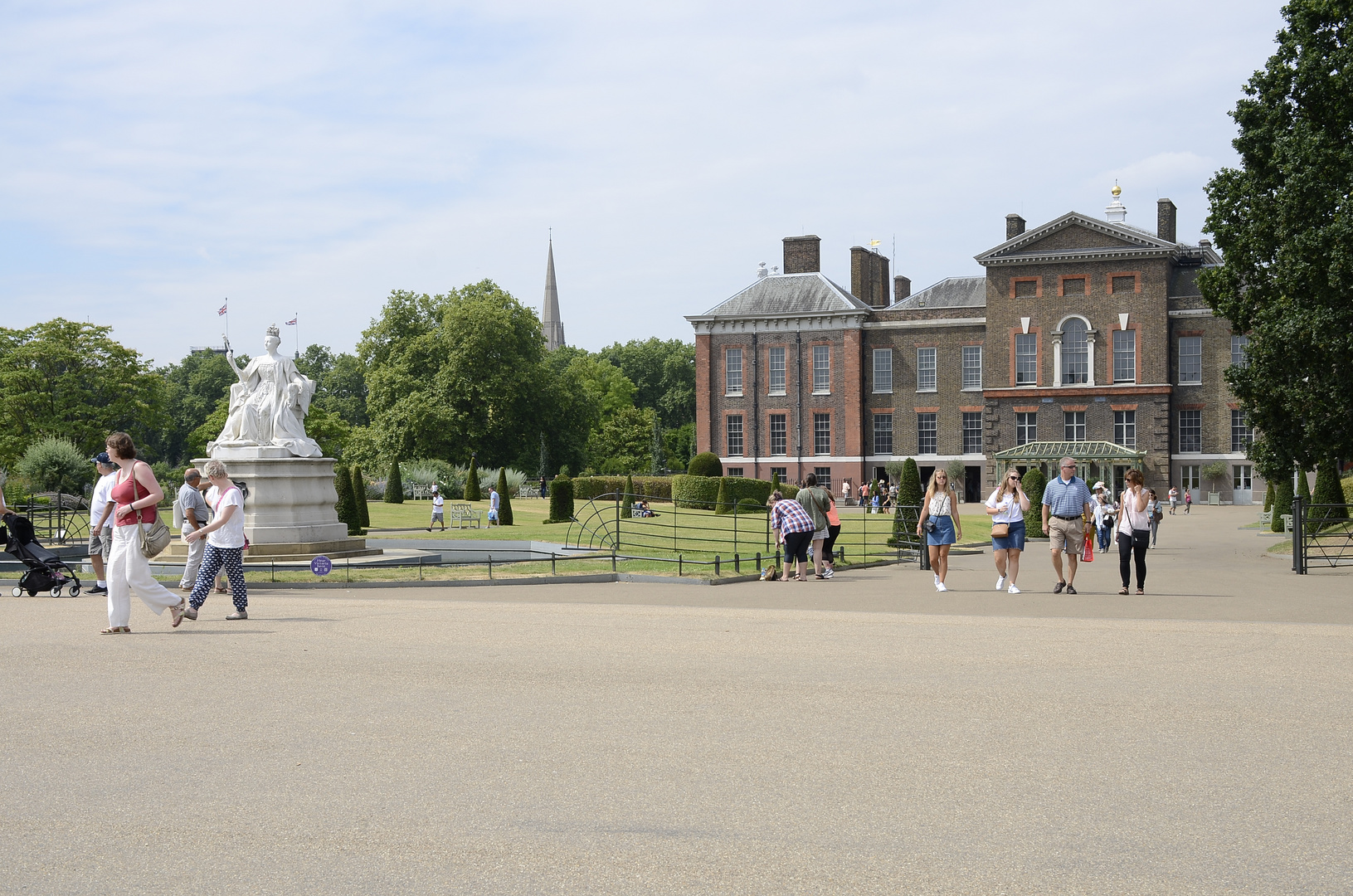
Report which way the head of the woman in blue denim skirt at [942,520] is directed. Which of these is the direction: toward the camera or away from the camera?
toward the camera

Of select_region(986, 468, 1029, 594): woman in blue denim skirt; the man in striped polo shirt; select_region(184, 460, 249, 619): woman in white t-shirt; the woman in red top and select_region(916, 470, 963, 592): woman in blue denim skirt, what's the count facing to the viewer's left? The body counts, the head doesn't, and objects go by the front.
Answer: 2

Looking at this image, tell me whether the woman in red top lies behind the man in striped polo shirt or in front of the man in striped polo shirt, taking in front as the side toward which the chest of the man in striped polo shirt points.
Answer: in front

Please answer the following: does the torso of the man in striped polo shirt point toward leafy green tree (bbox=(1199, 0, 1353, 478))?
no

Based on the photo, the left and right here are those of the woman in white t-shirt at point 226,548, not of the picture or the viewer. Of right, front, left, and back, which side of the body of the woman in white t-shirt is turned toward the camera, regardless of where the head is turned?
left

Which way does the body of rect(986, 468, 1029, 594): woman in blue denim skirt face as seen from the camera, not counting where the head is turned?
toward the camera

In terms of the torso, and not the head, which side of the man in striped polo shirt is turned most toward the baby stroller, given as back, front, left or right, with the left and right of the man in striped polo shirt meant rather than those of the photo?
right

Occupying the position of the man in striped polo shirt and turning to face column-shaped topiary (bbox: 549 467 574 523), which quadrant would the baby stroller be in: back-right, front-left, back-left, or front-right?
front-left

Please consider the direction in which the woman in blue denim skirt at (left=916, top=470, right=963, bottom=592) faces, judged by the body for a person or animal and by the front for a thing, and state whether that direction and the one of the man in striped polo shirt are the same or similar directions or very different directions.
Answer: same or similar directions

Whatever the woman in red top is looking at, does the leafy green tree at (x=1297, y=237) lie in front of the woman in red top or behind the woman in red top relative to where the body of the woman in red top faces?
behind

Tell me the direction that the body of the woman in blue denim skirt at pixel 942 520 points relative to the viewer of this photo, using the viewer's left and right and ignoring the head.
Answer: facing the viewer

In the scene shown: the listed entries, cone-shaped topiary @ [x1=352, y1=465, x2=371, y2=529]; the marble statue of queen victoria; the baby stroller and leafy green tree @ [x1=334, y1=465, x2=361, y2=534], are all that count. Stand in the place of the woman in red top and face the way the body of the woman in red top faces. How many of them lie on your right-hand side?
4

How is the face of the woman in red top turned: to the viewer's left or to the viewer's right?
to the viewer's left

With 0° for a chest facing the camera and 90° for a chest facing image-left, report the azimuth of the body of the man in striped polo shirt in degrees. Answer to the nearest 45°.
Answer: approximately 0°

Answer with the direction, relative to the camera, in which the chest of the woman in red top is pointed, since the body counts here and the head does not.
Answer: to the viewer's left

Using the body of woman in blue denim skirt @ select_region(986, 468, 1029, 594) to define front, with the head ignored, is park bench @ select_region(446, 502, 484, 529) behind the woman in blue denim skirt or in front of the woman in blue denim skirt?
behind

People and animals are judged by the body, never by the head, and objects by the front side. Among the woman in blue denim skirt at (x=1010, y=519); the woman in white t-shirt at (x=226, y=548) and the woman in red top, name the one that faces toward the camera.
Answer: the woman in blue denim skirt

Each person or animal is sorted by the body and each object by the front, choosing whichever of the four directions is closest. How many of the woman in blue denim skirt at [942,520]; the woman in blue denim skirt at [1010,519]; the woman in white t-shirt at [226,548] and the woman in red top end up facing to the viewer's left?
2

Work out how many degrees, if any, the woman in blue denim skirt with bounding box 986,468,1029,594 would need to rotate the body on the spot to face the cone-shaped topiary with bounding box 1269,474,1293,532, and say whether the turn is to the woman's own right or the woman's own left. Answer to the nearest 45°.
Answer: approximately 180°
